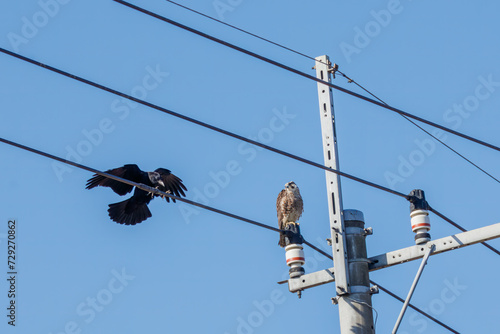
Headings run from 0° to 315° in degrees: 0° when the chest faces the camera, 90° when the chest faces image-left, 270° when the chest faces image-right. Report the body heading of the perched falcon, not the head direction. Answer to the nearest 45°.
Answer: approximately 315°

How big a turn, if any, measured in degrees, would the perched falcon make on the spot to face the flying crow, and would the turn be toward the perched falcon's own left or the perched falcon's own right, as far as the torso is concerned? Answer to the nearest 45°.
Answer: approximately 90° to the perched falcon's own right

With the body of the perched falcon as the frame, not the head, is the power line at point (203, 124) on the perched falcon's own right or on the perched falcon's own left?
on the perched falcon's own right
